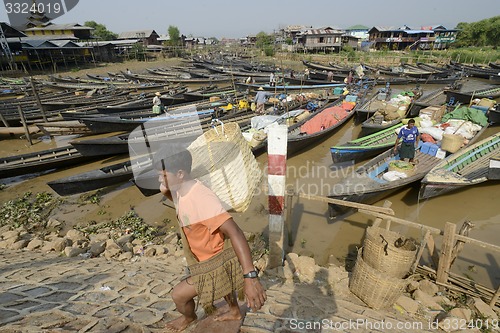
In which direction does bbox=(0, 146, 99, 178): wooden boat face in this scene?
to the viewer's right

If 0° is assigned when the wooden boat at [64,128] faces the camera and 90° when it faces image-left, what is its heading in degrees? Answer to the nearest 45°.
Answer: approximately 90°

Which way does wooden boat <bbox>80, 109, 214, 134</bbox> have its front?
to the viewer's left

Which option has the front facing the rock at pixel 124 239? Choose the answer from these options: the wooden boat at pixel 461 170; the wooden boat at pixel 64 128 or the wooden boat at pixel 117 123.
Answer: the wooden boat at pixel 461 170

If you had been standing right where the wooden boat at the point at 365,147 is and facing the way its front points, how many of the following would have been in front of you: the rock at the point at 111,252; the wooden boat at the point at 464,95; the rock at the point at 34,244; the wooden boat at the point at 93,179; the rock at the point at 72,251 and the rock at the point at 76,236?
5
